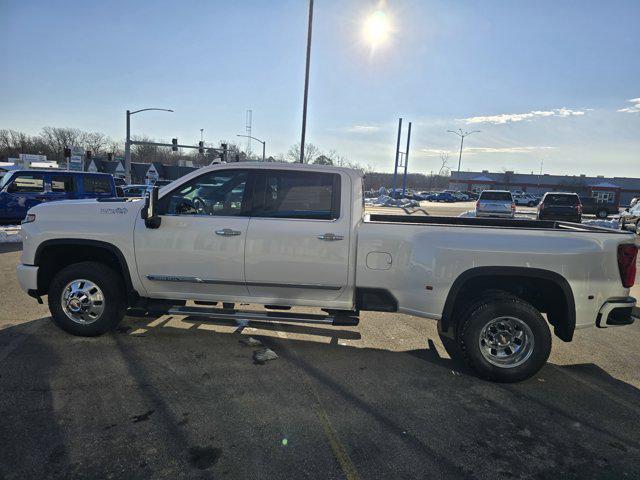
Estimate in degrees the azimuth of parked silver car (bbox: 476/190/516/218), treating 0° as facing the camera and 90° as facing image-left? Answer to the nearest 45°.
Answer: approximately 180°

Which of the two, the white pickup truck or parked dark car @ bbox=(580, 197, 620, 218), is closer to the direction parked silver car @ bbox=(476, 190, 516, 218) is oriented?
the parked dark car

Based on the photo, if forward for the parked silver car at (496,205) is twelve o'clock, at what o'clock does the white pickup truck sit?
The white pickup truck is roughly at 6 o'clock from the parked silver car.

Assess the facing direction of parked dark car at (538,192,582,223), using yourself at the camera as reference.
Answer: facing away from the viewer

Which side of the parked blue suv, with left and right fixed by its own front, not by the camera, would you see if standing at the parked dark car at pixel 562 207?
back

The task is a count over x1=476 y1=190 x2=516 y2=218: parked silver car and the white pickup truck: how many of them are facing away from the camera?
1

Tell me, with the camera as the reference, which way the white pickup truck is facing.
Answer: facing to the left of the viewer

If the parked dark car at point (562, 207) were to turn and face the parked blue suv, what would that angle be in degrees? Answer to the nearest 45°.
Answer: approximately 135° to its left

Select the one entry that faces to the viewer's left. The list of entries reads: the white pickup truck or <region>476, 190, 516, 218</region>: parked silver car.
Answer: the white pickup truck

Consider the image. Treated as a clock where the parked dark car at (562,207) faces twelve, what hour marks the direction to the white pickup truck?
The white pickup truck is roughly at 6 o'clock from the parked dark car.
